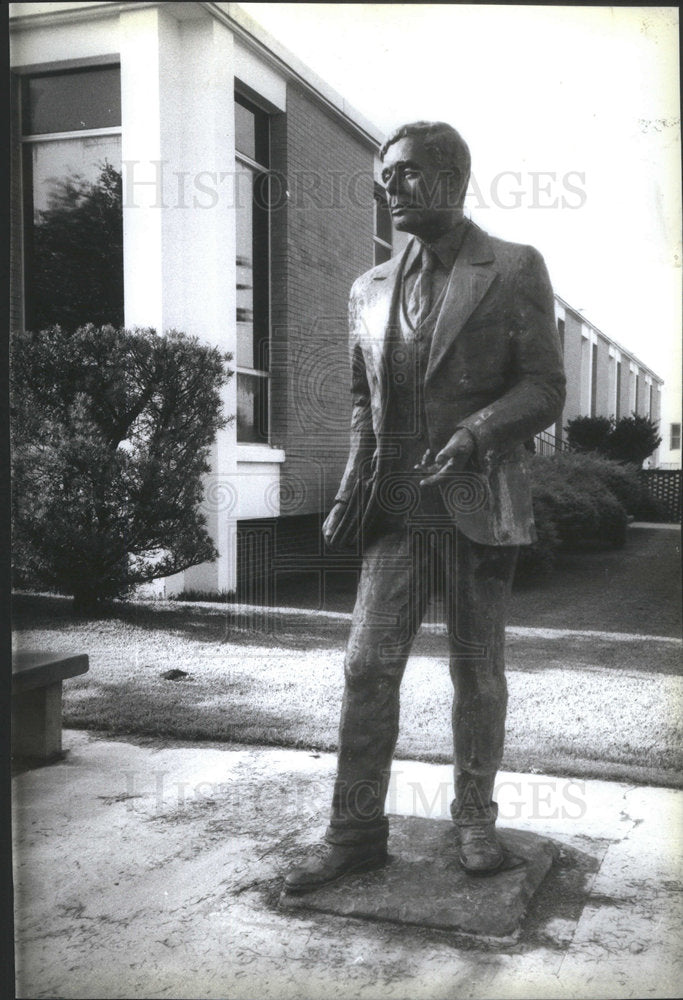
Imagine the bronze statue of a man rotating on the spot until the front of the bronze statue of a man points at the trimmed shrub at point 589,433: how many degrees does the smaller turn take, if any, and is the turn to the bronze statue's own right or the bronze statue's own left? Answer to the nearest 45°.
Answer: approximately 180°

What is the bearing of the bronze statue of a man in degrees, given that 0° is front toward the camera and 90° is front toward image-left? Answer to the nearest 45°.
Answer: approximately 45°

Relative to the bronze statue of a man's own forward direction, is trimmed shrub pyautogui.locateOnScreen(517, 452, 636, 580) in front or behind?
behind

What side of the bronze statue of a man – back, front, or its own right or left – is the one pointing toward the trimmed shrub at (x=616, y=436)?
back

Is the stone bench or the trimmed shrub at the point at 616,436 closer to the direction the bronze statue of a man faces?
the stone bench

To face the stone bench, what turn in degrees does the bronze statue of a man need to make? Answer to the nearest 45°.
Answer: approximately 90° to its right

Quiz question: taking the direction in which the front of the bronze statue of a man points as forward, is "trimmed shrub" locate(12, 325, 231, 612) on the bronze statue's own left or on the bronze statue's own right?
on the bronze statue's own right
